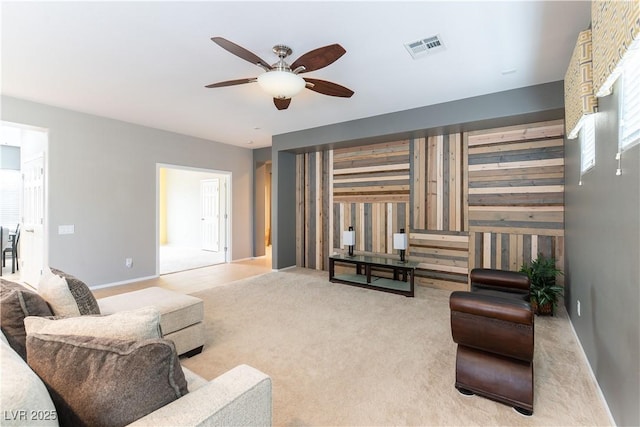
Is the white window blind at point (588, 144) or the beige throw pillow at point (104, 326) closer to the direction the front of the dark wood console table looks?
the beige throw pillow

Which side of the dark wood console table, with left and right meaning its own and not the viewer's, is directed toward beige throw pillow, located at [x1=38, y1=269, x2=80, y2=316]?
front

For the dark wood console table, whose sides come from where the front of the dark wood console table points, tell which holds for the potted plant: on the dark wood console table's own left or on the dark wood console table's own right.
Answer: on the dark wood console table's own left

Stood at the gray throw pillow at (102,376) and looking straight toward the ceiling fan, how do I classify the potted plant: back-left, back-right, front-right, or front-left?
front-right

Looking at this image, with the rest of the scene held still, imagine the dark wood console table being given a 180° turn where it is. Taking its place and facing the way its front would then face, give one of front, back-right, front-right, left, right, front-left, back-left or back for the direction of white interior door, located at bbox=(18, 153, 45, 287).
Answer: back-left

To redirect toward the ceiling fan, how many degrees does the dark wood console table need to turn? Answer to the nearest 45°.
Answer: approximately 45° to its left

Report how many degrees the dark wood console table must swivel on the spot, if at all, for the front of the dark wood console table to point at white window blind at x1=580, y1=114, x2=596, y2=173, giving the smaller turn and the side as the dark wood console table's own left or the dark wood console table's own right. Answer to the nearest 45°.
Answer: approximately 90° to the dark wood console table's own left

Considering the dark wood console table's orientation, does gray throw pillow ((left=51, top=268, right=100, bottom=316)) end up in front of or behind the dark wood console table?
in front

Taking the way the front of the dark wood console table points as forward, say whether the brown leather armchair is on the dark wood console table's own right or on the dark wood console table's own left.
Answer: on the dark wood console table's own left

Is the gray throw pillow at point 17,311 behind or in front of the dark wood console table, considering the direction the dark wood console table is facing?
in front

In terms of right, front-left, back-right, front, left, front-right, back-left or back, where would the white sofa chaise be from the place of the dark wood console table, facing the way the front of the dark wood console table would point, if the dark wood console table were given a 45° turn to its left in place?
front-right

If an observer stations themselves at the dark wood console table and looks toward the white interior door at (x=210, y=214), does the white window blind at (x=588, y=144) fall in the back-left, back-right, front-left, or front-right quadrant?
back-left

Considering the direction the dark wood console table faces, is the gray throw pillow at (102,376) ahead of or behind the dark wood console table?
ahead
